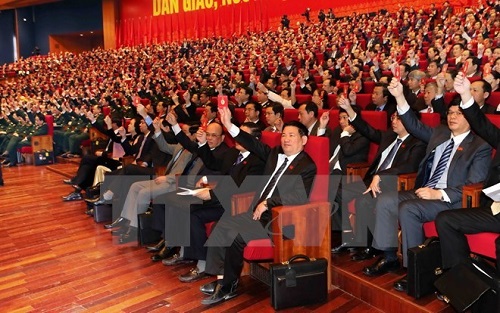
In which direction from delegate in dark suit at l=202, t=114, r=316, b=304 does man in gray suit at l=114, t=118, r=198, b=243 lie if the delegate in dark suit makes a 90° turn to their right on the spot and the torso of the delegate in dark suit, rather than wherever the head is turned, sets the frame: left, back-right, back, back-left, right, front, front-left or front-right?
front

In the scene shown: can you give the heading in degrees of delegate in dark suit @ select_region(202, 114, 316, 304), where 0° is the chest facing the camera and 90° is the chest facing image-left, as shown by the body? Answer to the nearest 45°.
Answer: approximately 45°

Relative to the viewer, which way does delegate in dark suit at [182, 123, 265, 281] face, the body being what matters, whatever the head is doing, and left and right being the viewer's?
facing the viewer and to the left of the viewer

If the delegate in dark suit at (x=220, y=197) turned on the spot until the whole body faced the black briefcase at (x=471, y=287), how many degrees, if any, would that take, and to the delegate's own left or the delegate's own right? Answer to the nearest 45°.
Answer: approximately 90° to the delegate's own left

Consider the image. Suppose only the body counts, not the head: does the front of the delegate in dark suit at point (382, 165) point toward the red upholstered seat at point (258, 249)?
yes

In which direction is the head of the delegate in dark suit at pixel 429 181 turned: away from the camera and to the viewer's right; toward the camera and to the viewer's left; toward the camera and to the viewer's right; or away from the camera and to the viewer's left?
toward the camera and to the viewer's left

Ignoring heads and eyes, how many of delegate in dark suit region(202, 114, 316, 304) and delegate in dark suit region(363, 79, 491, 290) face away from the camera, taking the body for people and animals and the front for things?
0

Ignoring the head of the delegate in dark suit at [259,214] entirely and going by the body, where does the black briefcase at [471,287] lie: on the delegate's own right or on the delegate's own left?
on the delegate's own left
